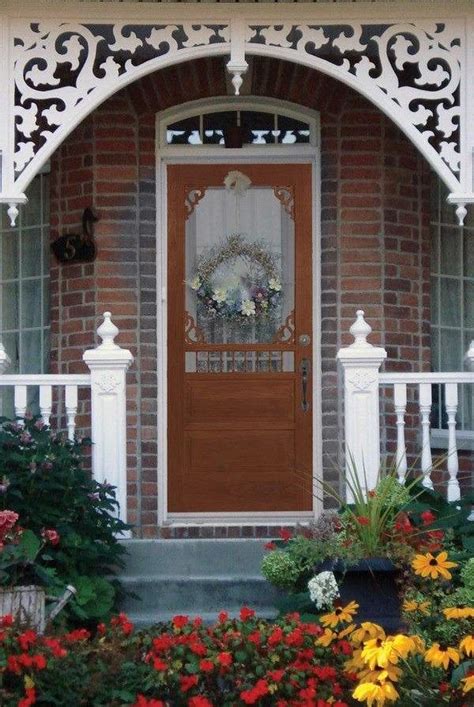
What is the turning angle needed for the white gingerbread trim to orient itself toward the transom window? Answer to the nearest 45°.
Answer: approximately 180°

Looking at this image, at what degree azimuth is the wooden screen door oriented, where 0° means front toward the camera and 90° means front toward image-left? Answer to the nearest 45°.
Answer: approximately 0°

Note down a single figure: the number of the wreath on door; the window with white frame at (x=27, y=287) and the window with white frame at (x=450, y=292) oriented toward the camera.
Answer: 3

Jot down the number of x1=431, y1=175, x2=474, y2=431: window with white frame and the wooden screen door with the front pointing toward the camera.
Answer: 2

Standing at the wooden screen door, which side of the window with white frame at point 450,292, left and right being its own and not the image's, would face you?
right

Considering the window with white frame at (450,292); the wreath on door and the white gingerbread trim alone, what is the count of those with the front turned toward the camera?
3

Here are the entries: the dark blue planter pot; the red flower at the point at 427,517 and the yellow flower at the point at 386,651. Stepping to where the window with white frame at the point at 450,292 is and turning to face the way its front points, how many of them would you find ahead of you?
3
